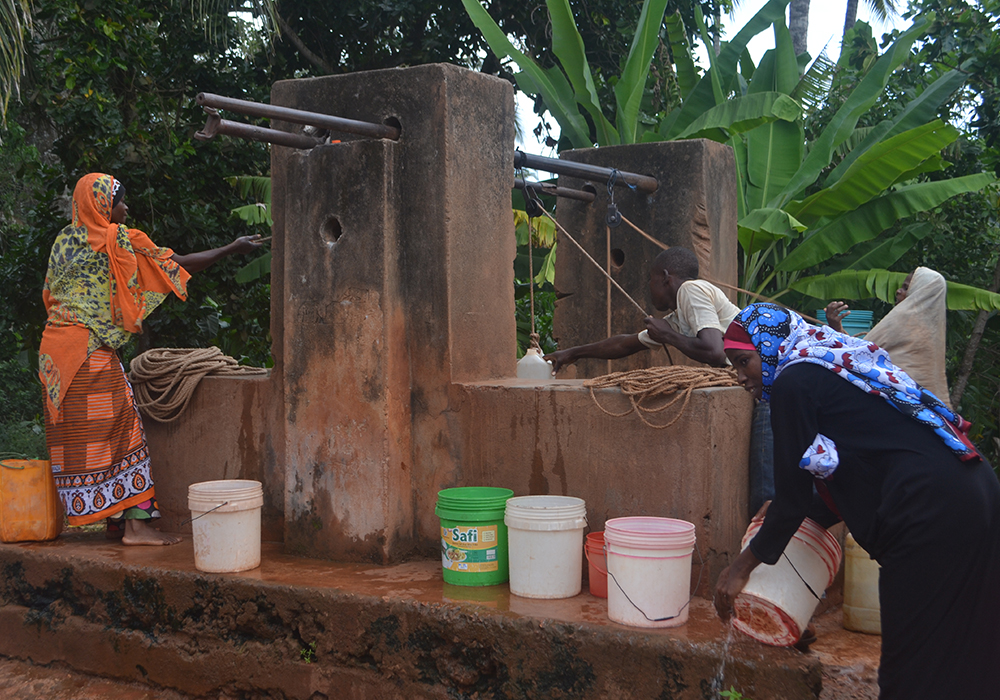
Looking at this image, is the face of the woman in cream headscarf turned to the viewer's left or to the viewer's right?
to the viewer's left

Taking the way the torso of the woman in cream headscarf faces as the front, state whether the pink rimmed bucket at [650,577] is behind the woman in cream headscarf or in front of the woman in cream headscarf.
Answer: in front

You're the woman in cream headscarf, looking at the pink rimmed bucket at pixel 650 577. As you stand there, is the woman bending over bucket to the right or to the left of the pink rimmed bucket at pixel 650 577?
left

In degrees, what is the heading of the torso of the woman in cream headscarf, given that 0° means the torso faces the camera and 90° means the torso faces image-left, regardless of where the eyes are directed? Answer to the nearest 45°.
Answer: approximately 90°

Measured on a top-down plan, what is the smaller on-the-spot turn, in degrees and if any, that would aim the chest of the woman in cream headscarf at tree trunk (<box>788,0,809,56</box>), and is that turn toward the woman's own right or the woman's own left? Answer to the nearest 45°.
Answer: approximately 90° to the woman's own right

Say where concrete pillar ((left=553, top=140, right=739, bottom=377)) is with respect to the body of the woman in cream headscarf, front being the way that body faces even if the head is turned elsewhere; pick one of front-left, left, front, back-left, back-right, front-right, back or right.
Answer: front-right

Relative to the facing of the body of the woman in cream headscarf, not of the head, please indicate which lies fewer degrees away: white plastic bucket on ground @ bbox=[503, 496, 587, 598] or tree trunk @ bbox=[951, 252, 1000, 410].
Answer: the white plastic bucket on ground

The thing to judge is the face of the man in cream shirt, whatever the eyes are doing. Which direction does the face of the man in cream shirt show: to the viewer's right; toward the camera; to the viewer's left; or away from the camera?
to the viewer's left

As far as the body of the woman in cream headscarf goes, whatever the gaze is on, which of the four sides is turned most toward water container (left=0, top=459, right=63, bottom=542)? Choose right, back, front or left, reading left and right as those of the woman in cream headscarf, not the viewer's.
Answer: front

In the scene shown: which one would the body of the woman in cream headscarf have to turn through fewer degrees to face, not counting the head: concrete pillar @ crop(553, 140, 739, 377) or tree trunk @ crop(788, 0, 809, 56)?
the concrete pillar

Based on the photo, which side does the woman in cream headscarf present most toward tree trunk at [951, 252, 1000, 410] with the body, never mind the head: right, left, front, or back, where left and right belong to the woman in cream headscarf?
right

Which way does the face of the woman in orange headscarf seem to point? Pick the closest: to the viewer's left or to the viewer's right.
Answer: to the viewer's right

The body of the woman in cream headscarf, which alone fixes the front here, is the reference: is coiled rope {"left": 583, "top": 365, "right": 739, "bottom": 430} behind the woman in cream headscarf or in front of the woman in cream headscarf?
in front

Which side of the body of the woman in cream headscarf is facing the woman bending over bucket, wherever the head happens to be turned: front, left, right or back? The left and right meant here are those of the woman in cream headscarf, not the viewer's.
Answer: left
